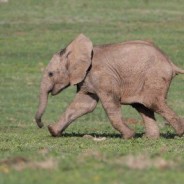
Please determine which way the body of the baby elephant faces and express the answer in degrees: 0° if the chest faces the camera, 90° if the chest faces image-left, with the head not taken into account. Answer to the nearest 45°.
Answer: approximately 90°
